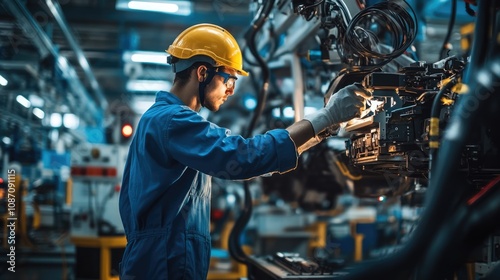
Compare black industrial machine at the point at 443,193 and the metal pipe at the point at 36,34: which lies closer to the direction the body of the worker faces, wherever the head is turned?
the black industrial machine

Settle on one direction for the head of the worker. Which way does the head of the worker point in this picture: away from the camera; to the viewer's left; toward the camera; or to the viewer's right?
to the viewer's right

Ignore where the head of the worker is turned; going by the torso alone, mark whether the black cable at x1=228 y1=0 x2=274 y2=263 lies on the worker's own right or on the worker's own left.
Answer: on the worker's own left

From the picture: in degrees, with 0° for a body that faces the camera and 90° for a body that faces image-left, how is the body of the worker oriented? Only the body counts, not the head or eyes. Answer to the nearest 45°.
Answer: approximately 270°

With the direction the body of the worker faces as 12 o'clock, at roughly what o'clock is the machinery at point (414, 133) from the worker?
The machinery is roughly at 12 o'clock from the worker.

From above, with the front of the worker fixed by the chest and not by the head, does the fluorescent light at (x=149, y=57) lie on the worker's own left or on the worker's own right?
on the worker's own left

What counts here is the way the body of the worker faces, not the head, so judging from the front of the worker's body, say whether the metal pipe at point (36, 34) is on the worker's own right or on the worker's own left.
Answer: on the worker's own left
